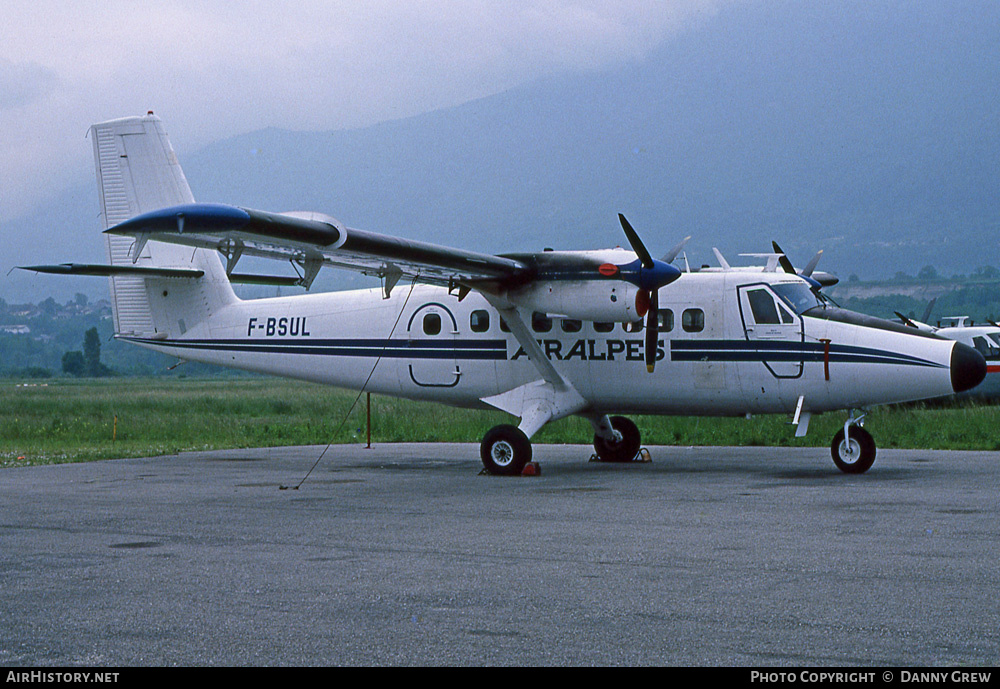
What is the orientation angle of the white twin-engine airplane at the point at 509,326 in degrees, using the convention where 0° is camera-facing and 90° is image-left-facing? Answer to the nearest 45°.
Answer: approximately 315°
